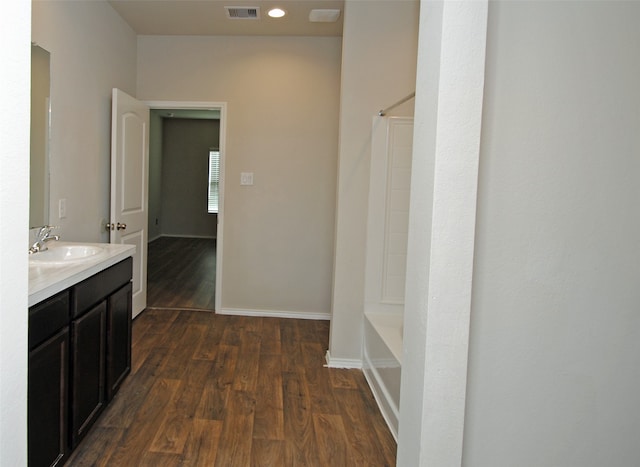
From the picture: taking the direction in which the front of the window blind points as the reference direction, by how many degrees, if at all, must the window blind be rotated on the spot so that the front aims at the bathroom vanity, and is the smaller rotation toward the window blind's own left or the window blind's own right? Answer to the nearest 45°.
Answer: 0° — it already faces it

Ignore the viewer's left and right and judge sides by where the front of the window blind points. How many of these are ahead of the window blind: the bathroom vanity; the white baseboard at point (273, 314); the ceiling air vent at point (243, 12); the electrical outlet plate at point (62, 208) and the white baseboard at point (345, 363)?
5

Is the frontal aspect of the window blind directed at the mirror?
yes

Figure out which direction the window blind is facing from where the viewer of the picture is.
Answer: facing the viewer

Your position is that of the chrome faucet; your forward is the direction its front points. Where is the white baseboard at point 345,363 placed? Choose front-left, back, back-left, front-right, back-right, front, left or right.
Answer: front

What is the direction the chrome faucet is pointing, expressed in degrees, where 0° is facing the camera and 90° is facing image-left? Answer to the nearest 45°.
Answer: approximately 270°

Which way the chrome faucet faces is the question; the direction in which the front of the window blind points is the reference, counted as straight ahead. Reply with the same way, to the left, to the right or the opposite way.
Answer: to the left

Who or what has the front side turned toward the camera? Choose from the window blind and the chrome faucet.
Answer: the window blind

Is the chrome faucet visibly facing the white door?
no

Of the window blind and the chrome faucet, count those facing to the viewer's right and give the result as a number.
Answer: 1

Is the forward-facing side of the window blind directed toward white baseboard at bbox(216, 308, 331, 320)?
yes

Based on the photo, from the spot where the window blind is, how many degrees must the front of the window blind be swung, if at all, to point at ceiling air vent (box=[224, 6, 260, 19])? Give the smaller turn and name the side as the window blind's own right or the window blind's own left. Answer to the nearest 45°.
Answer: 0° — it already faces it

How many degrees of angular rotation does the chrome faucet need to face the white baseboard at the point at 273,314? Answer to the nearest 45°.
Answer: approximately 45° to its left

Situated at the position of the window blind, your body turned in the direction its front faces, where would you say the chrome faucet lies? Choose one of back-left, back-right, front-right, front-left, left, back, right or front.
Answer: front
